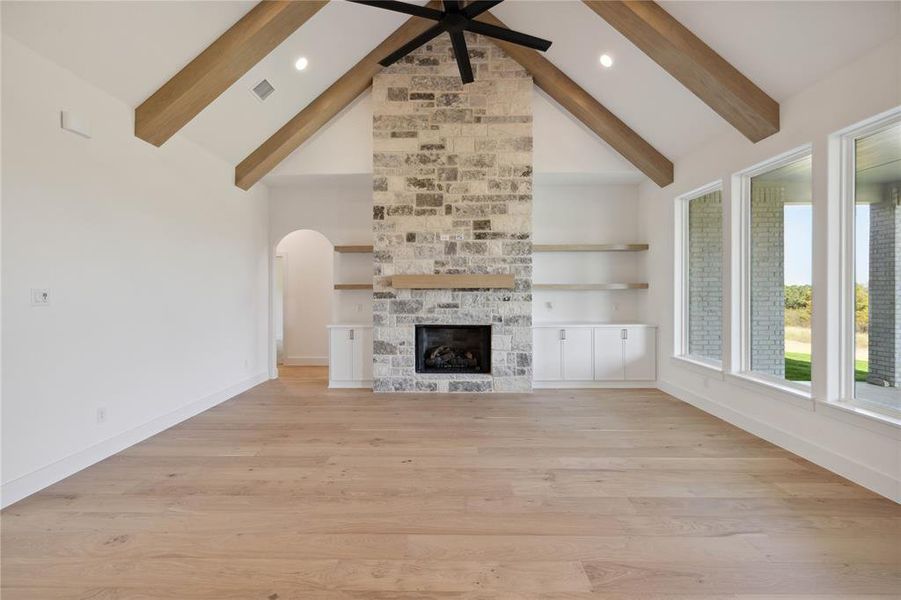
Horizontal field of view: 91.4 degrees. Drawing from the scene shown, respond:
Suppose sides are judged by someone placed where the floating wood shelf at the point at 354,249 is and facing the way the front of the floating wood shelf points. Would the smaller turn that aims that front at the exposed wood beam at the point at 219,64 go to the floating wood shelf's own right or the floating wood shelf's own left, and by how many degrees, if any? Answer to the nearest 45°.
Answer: approximately 45° to the floating wood shelf's own right

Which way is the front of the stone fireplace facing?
toward the camera

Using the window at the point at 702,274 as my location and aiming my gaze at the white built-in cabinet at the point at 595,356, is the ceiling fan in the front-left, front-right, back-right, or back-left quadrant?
front-left

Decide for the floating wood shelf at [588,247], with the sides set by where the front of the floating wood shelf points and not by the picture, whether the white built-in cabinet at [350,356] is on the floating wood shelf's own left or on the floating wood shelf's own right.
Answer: on the floating wood shelf's own right

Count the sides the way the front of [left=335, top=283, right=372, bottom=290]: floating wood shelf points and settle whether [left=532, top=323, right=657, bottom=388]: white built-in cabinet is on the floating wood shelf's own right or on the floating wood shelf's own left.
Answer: on the floating wood shelf's own left

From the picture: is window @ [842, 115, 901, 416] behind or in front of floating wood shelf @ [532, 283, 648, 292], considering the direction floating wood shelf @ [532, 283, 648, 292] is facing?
in front

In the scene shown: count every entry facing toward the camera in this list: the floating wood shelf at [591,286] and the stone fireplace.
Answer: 2

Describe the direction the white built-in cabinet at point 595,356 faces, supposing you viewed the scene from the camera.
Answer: facing the viewer

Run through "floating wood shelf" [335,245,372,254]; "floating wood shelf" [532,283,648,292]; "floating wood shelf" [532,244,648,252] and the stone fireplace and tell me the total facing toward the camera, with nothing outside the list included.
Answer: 4

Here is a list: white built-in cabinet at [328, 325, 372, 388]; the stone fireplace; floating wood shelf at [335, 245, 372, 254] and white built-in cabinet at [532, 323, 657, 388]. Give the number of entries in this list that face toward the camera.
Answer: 4

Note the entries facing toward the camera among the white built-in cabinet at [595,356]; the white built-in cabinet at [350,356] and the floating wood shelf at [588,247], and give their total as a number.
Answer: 3
